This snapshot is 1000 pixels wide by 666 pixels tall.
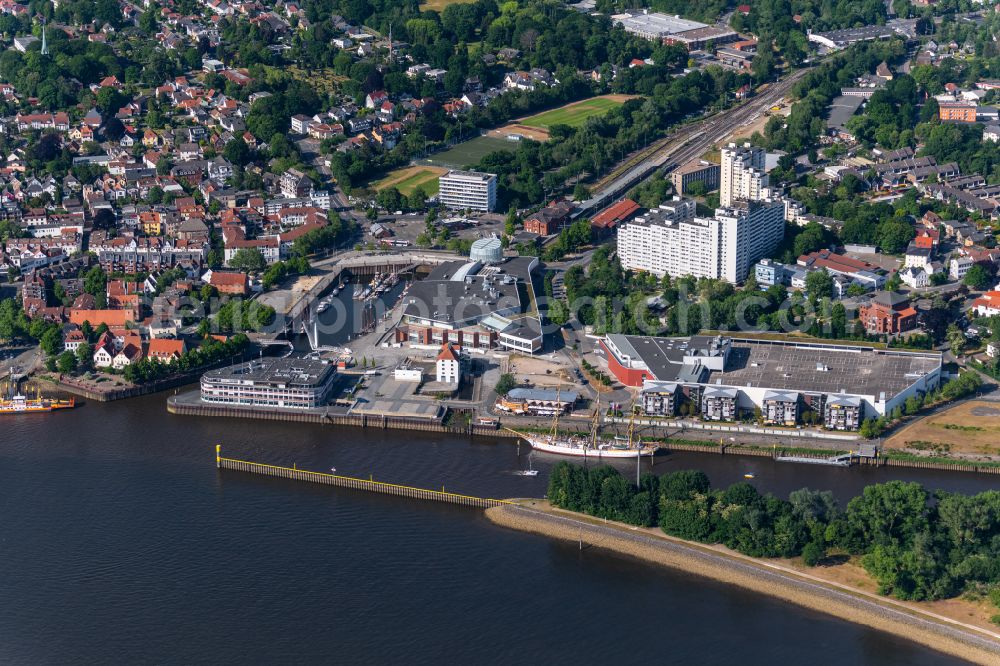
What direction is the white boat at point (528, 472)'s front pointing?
to the viewer's right

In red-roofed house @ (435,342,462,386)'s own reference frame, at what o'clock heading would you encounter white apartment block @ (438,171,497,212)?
The white apartment block is roughly at 6 o'clock from the red-roofed house.

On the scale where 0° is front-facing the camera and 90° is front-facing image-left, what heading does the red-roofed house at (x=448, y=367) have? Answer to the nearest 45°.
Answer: approximately 0°

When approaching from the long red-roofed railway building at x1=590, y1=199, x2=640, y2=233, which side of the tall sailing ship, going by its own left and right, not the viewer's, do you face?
right

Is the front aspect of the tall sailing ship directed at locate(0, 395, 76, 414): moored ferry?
yes

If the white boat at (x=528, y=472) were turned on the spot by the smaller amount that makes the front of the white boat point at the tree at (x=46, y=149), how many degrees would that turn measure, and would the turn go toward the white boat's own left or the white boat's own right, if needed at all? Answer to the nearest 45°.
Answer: approximately 135° to the white boat's own left

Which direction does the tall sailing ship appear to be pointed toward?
to the viewer's left

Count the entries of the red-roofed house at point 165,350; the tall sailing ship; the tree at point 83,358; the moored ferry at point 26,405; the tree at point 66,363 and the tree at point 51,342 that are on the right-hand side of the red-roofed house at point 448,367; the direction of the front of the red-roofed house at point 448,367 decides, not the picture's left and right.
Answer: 5
